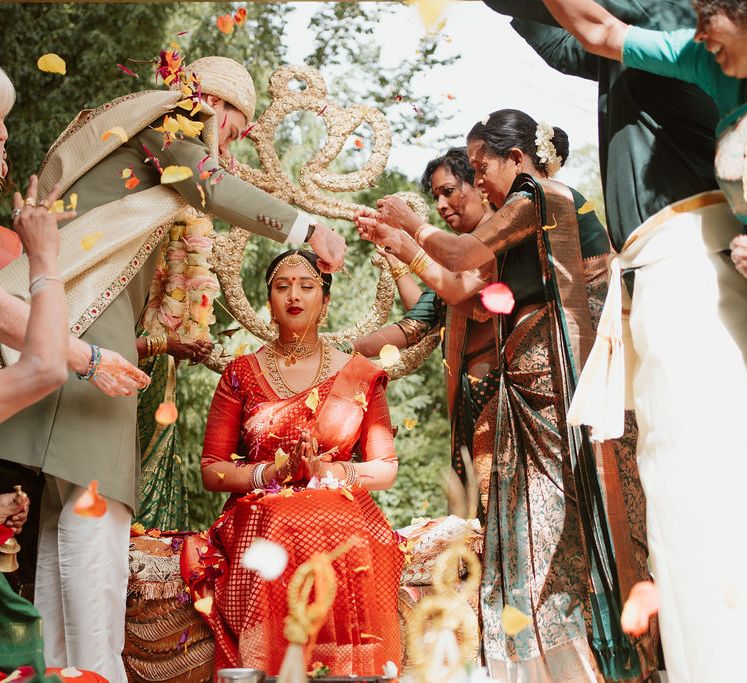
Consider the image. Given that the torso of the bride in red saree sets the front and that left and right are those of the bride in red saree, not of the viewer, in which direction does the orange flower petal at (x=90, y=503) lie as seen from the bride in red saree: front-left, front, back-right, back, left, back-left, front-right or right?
front-right

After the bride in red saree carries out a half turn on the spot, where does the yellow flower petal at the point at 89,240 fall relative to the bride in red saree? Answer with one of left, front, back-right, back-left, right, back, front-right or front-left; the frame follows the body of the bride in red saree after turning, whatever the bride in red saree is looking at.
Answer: back-left

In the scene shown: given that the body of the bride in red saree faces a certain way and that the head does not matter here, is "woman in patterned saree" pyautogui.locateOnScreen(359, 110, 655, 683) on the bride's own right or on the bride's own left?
on the bride's own left

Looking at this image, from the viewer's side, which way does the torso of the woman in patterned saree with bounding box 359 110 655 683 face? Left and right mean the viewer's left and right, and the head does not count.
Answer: facing to the left of the viewer

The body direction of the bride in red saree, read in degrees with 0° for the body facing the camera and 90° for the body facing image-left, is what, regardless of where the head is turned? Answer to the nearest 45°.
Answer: approximately 0°

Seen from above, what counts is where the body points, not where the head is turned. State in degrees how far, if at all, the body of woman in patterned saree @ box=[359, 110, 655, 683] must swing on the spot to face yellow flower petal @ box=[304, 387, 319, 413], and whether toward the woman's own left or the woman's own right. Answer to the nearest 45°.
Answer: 0° — they already face it

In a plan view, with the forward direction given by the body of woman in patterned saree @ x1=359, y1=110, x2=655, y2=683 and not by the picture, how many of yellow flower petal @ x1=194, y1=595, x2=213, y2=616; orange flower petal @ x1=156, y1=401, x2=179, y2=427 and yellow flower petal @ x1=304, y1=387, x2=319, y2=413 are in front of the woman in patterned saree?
3

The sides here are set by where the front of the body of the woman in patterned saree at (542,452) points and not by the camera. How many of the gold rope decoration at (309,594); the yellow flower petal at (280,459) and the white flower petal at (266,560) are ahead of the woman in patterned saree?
3

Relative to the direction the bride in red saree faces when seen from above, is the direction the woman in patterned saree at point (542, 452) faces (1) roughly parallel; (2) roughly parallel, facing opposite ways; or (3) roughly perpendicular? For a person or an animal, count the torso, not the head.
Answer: roughly perpendicular
